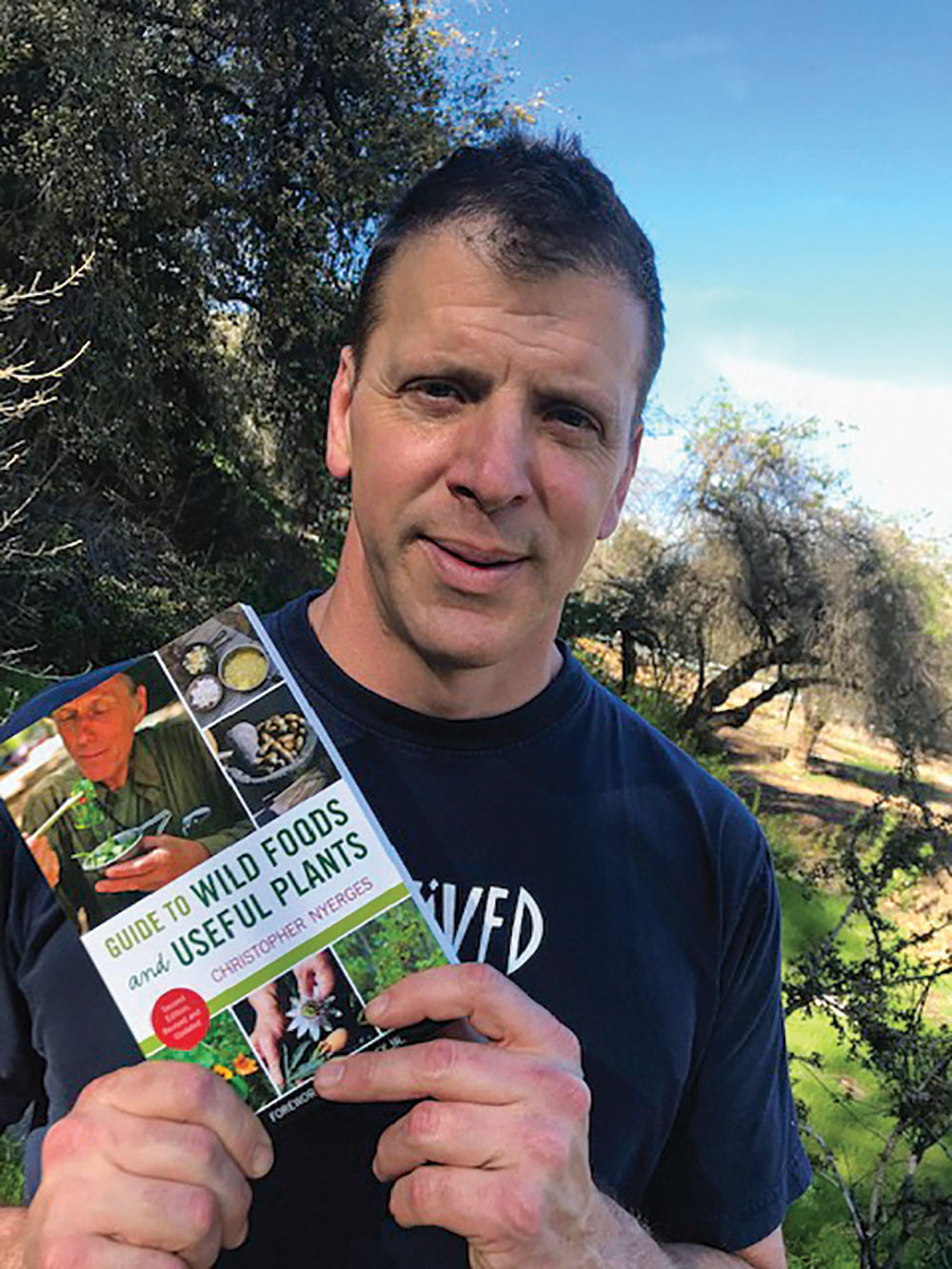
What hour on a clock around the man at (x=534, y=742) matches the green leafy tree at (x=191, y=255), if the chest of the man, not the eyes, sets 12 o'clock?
The green leafy tree is roughly at 6 o'clock from the man.

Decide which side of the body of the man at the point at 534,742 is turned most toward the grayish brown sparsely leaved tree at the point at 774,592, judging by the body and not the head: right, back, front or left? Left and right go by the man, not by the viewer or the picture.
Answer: back

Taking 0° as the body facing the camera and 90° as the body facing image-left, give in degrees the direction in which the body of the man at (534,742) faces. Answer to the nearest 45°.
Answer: approximately 0°
